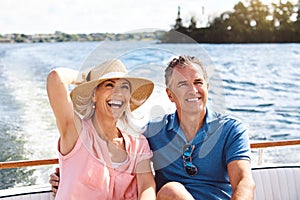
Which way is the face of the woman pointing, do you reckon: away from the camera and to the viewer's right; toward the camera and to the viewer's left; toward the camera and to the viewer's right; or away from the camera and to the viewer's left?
toward the camera and to the viewer's right

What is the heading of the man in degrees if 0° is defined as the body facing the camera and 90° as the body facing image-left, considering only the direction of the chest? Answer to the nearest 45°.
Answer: approximately 0°
